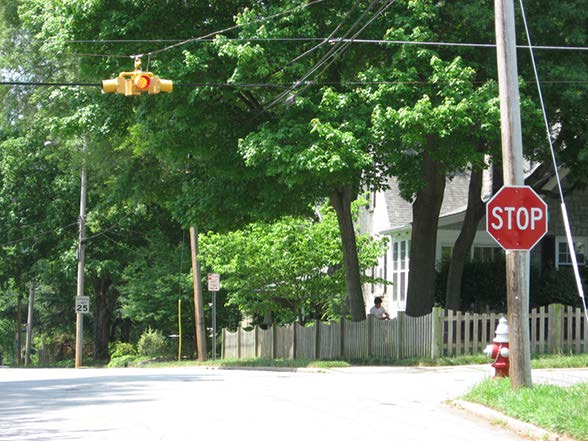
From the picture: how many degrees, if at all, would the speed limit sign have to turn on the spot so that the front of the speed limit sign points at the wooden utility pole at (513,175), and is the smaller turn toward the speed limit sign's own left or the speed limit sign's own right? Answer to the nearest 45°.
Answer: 0° — it already faces it

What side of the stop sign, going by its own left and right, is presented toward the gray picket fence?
back

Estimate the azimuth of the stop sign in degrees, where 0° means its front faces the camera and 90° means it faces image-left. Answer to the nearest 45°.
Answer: approximately 0°

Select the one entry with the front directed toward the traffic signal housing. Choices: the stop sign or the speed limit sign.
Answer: the speed limit sign

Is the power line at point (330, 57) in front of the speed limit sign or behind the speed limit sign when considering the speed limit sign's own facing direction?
in front

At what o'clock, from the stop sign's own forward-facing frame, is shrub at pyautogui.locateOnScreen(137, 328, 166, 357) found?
The shrub is roughly at 5 o'clock from the stop sign.

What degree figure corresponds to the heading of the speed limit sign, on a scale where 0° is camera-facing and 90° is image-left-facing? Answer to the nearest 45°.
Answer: approximately 0°

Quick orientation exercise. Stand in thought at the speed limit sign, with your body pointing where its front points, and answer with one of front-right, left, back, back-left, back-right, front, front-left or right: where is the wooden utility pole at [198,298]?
front-left

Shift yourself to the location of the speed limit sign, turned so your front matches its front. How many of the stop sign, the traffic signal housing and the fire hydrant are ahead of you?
3

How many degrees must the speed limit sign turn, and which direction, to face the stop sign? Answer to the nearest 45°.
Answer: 0° — it already faces it

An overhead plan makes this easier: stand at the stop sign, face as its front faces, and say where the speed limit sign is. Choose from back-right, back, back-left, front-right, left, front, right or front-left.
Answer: back-right

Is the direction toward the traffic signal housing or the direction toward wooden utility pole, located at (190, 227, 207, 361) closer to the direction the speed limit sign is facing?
the traffic signal housing

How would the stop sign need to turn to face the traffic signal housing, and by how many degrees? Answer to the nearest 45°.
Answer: approximately 90° to its right

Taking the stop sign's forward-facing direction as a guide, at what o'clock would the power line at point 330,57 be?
The power line is roughly at 5 o'clock from the stop sign.

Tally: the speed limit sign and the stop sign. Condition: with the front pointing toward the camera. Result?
2
